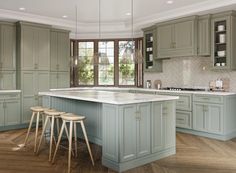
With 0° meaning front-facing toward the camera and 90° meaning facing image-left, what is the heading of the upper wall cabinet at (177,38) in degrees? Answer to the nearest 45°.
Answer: approximately 45°

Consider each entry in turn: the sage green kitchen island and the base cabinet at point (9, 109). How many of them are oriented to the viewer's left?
0

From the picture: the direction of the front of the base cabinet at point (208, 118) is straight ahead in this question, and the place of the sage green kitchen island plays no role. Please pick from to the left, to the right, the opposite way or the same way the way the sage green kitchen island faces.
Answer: to the left

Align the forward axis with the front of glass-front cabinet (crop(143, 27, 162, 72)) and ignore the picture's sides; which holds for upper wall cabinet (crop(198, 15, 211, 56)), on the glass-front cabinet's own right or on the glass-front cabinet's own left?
on the glass-front cabinet's own left

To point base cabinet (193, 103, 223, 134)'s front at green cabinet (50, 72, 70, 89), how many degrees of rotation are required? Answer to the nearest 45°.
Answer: approximately 45° to its right

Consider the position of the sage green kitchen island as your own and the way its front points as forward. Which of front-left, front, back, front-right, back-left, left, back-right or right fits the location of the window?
back-left

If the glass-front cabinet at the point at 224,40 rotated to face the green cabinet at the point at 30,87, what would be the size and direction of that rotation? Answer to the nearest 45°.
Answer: approximately 45° to its right

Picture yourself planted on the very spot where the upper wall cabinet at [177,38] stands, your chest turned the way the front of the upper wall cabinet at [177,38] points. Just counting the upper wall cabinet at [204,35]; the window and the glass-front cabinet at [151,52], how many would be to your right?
2

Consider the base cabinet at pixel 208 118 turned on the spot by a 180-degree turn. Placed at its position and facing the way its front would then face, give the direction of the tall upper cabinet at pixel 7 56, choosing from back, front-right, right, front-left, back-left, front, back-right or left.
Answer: back-left

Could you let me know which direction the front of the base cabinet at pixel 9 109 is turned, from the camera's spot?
facing the viewer and to the right of the viewer

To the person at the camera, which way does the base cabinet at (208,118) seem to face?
facing the viewer and to the left of the viewer

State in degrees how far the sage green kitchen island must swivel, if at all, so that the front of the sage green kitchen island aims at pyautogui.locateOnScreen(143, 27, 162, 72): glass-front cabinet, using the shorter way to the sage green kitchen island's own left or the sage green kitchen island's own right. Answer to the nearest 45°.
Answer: approximately 135° to the sage green kitchen island's own left

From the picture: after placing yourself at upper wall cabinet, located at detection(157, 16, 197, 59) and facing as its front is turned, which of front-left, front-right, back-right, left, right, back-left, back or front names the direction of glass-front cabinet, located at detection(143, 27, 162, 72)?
right
